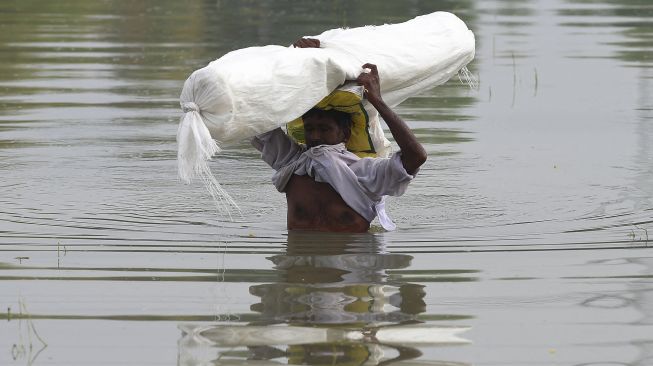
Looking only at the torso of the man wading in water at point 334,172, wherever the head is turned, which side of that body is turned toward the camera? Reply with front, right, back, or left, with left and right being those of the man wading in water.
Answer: front
